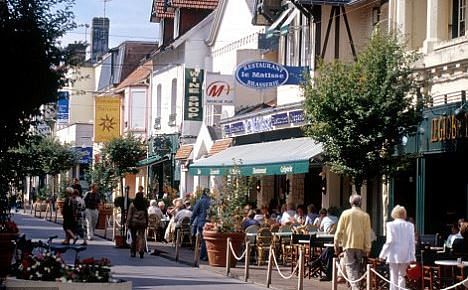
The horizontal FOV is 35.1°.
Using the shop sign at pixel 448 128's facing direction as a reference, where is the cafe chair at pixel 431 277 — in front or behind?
in front

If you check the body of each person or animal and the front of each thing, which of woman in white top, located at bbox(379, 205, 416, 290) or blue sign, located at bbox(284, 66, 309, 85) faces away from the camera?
the woman in white top

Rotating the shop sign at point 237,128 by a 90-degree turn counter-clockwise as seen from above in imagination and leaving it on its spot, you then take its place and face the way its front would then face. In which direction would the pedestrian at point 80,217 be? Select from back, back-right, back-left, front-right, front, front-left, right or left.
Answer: right

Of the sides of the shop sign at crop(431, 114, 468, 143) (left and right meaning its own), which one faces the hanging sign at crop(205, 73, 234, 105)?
right

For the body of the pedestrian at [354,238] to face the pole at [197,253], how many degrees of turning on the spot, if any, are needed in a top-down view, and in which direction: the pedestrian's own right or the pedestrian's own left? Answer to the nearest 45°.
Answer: approximately 45° to the pedestrian's own left

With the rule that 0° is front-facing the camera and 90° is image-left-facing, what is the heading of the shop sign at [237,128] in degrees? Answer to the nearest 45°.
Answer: approximately 45°

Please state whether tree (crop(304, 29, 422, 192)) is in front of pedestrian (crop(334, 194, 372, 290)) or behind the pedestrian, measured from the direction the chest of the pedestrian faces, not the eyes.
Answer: in front

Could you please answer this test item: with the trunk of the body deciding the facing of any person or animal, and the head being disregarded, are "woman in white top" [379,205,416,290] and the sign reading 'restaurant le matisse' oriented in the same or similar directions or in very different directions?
very different directions

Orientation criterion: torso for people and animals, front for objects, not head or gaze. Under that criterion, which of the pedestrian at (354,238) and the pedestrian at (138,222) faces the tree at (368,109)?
the pedestrian at (354,238)

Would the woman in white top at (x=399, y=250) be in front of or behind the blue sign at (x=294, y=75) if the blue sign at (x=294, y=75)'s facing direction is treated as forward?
in front
